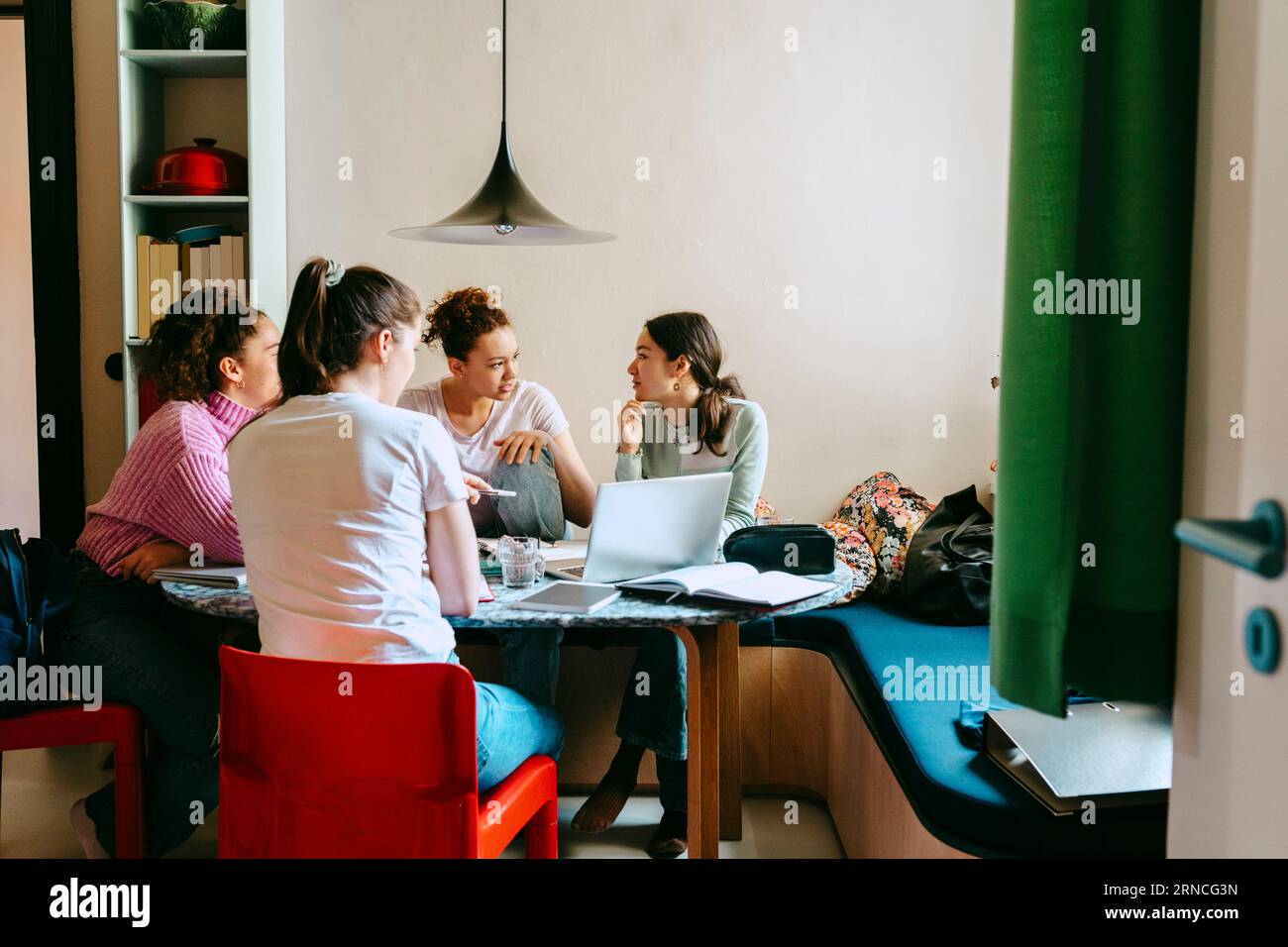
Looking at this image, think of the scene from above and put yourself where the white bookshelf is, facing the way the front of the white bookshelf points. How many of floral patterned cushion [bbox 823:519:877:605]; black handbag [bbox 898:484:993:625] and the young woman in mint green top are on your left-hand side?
3

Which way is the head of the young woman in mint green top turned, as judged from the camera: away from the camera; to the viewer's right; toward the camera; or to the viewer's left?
to the viewer's left

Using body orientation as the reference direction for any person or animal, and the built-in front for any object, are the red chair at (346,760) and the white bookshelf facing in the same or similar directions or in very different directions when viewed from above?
very different directions

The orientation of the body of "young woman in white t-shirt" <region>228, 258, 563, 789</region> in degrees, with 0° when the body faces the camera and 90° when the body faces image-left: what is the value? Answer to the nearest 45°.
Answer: approximately 225°

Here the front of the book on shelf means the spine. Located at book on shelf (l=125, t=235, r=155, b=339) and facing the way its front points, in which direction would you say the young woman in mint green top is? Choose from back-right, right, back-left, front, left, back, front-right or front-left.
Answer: front-left

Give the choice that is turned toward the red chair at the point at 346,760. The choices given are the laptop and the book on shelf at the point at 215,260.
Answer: the book on shelf

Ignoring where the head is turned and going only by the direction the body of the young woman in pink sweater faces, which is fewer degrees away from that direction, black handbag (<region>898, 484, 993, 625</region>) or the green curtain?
the black handbag

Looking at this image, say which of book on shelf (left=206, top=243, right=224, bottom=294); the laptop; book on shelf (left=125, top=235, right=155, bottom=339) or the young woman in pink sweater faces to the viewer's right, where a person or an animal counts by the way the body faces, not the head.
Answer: the young woman in pink sweater

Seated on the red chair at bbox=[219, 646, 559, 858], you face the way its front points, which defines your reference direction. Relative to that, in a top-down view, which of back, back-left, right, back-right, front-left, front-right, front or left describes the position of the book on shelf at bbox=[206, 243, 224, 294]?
front-left
